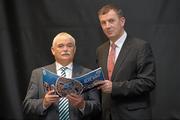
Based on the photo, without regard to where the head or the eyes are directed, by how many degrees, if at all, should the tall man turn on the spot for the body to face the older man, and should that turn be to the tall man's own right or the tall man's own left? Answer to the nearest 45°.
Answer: approximately 45° to the tall man's own right

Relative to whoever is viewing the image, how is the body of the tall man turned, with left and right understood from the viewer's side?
facing the viewer and to the left of the viewer

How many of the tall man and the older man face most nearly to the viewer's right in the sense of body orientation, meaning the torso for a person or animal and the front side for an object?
0

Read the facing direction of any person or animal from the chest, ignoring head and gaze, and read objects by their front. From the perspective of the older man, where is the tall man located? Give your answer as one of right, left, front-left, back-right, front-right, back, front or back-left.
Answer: left

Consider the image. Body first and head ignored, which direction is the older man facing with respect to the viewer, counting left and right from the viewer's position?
facing the viewer

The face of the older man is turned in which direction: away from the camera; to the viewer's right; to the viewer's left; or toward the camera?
toward the camera
